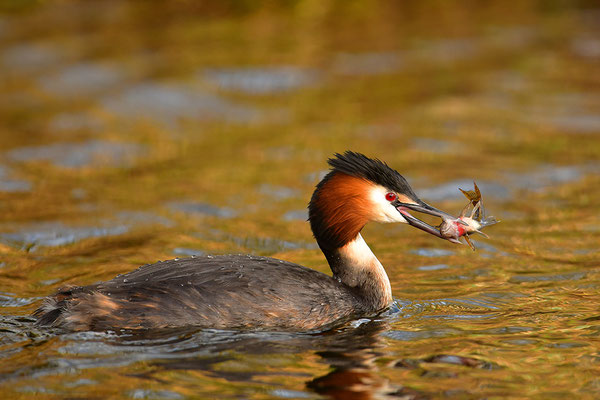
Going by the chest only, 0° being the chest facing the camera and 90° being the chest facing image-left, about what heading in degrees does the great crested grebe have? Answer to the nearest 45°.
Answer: approximately 270°
